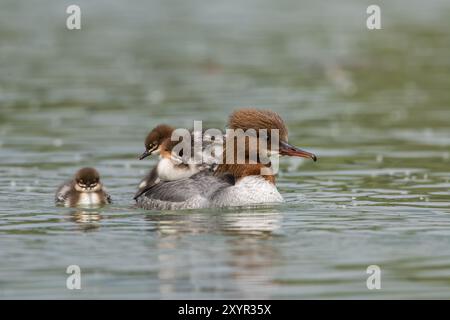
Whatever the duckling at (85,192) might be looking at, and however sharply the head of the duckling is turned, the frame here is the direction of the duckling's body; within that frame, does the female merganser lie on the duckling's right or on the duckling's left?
on the duckling's left

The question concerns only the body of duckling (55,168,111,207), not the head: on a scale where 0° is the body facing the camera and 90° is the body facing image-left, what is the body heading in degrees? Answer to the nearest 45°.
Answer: approximately 0°

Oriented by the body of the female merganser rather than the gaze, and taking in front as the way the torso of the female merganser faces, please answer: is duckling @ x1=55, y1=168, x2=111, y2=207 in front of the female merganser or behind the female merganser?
behind

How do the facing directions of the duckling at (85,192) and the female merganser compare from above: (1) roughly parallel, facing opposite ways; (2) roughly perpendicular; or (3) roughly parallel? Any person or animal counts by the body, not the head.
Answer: roughly perpendicular

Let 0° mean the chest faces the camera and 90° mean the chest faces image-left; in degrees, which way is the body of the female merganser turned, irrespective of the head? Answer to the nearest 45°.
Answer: approximately 270°

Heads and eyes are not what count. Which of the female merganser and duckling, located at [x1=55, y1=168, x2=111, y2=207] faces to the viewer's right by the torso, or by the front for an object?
the female merganser
